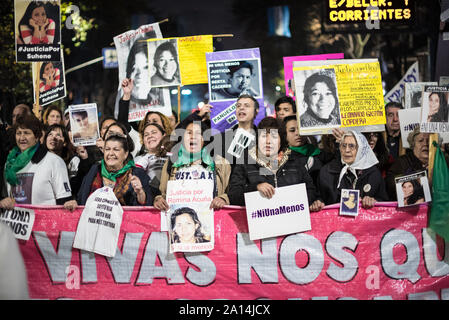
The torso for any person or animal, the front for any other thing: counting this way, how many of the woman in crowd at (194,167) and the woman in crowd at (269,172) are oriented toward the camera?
2

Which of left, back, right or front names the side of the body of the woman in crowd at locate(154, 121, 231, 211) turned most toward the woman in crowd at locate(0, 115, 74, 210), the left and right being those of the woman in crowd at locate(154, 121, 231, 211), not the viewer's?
right

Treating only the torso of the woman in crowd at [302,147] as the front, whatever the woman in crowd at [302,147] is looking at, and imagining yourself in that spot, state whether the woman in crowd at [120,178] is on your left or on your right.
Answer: on your right

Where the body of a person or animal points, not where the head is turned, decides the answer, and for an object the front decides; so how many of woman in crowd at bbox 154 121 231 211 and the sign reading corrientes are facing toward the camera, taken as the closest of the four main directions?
2

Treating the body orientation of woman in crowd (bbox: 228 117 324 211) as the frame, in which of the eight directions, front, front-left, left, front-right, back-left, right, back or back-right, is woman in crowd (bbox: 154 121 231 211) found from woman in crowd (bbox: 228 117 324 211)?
right

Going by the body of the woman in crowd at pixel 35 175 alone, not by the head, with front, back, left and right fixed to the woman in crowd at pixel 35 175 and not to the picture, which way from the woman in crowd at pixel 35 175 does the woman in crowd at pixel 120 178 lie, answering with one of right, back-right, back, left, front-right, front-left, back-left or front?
left

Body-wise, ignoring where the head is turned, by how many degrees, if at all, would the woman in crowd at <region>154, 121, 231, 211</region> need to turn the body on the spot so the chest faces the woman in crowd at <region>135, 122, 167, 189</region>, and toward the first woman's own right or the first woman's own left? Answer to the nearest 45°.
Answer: approximately 135° to the first woman's own right

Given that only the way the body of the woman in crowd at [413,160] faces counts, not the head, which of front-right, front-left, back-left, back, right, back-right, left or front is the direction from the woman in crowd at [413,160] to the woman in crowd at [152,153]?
back-right
